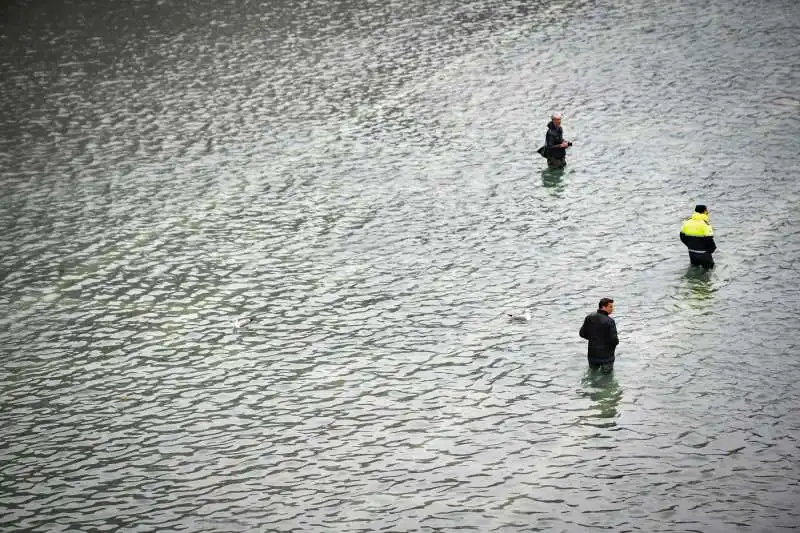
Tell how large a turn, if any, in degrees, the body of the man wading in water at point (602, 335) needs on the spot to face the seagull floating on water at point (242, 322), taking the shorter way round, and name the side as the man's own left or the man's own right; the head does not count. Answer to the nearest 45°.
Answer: approximately 135° to the man's own left

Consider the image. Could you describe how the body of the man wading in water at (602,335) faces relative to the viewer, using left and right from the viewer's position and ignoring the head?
facing away from the viewer and to the right of the viewer

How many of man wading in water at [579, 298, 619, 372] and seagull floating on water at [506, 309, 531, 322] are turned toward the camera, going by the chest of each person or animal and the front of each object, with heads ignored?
0

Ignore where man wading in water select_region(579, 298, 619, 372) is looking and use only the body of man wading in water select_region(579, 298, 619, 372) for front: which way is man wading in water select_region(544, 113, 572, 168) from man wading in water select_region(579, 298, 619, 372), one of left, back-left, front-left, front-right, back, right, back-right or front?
front-left

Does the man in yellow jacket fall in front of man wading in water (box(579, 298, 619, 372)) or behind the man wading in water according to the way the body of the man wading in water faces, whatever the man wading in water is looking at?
in front

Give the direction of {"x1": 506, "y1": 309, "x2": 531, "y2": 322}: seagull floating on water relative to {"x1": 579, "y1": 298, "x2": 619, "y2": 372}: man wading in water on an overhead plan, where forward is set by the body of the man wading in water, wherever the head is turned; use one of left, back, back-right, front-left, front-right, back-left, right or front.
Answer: left
